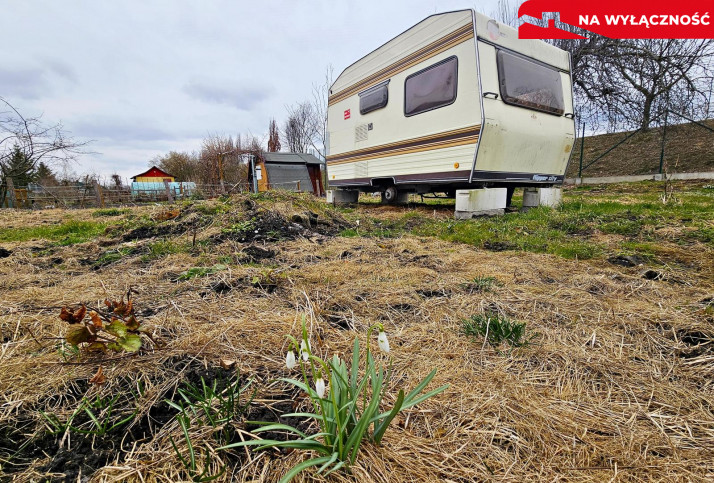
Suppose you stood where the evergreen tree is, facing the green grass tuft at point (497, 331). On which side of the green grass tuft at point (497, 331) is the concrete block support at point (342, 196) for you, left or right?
left

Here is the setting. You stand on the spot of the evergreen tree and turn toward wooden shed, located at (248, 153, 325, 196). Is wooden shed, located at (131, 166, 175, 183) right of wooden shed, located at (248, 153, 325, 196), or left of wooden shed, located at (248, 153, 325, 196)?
left

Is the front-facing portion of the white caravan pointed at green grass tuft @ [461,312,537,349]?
no
